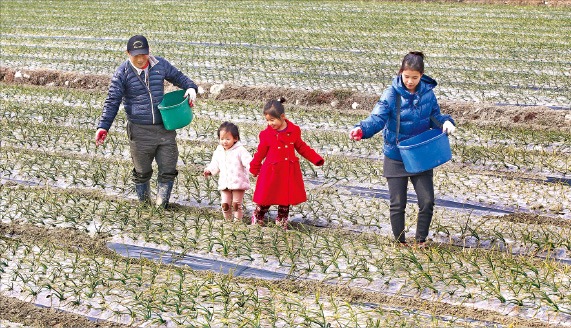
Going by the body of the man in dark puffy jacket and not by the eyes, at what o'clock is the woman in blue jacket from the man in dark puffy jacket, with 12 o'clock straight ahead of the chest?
The woman in blue jacket is roughly at 10 o'clock from the man in dark puffy jacket.

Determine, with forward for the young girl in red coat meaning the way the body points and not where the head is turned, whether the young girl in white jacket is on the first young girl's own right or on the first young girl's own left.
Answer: on the first young girl's own right

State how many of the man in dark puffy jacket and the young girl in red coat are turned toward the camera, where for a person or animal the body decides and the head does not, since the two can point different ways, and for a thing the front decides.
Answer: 2

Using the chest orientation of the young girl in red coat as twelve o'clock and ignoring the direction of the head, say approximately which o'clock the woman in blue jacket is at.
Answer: The woman in blue jacket is roughly at 10 o'clock from the young girl in red coat.

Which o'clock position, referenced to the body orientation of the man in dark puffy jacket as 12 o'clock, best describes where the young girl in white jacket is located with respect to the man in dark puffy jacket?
The young girl in white jacket is roughly at 10 o'clock from the man in dark puffy jacket.

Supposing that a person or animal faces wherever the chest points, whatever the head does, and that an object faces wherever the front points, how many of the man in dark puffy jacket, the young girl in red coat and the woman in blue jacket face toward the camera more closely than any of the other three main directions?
3

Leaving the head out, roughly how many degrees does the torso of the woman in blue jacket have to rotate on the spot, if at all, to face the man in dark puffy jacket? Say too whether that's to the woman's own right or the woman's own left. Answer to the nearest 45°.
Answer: approximately 90° to the woman's own right
